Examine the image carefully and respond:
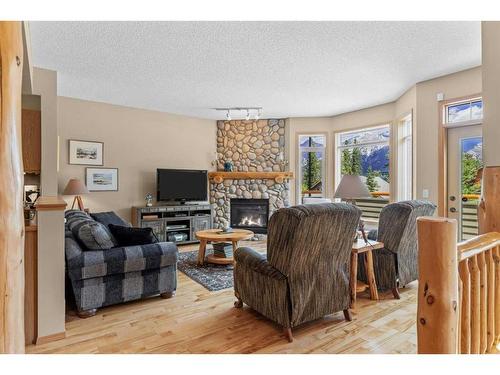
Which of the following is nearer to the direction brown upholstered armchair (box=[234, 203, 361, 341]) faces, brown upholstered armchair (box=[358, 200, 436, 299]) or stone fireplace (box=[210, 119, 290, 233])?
the stone fireplace

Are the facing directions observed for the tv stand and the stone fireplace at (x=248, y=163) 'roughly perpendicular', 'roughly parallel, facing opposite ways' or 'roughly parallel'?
roughly parallel

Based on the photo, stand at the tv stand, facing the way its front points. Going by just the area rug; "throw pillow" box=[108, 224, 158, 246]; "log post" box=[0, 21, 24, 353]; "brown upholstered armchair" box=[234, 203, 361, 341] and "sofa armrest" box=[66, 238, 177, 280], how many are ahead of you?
5

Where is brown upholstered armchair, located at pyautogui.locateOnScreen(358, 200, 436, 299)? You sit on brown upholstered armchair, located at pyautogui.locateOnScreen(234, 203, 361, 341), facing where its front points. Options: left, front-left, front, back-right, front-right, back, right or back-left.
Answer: right

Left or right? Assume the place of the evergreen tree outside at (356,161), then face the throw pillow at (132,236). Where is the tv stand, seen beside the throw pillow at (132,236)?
right

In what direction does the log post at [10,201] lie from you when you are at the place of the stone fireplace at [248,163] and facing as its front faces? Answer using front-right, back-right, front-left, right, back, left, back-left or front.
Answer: front

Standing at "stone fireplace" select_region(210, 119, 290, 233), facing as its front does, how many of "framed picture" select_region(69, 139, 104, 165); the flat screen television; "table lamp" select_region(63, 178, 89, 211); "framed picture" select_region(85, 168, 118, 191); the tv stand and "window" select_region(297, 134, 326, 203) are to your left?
1

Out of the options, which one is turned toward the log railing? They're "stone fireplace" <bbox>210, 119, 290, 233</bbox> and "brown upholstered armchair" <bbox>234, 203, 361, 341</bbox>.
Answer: the stone fireplace

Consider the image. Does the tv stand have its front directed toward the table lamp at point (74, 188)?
no

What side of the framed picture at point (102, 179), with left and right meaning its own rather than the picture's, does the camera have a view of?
front

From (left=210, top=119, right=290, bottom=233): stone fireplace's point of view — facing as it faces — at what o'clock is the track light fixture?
The track light fixture is roughly at 12 o'clock from the stone fireplace.

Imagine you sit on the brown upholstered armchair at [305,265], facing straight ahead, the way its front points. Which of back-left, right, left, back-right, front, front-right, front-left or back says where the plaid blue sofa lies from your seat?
front-left

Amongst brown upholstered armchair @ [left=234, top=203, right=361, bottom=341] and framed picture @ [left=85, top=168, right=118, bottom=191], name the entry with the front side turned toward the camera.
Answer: the framed picture

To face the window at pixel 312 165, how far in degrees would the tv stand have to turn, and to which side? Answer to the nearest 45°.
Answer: approximately 90° to its left

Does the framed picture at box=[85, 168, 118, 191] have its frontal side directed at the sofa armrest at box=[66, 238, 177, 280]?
yes

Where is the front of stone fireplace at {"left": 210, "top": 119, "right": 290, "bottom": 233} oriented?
toward the camera

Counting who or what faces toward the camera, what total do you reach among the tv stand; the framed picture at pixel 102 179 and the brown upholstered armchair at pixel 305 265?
2

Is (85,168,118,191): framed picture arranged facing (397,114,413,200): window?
no

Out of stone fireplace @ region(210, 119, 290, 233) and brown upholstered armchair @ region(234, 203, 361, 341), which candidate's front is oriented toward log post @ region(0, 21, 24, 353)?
the stone fireplace

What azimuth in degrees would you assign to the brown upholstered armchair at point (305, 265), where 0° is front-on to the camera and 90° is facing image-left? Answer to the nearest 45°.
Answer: approximately 135°
